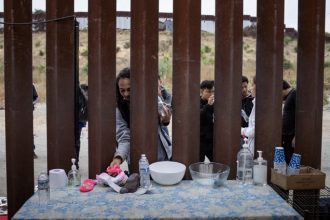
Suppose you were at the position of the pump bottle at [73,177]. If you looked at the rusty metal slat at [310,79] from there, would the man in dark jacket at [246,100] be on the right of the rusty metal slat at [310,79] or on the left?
left

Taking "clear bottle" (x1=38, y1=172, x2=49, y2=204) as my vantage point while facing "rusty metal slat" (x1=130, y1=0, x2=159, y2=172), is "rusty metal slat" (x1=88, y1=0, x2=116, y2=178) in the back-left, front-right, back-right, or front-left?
front-left

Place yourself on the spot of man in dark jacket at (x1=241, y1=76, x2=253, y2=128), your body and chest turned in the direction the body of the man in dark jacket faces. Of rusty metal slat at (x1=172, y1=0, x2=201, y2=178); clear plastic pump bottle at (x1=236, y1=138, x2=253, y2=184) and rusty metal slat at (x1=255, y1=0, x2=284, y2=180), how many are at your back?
0

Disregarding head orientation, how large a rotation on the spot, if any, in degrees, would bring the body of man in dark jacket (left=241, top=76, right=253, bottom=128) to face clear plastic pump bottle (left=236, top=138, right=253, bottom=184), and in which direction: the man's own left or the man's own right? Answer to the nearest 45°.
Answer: approximately 45° to the man's own left

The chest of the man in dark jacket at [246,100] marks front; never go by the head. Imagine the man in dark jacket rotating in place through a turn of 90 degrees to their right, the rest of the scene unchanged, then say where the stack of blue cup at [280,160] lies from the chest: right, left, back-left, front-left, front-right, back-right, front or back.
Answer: back-left

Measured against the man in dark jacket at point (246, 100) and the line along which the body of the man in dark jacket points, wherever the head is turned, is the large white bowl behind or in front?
in front

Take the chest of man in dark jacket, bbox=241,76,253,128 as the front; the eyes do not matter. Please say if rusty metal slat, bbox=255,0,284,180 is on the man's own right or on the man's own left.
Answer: on the man's own left

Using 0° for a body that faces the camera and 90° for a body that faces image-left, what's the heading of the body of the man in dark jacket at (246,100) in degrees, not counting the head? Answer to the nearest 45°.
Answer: approximately 45°

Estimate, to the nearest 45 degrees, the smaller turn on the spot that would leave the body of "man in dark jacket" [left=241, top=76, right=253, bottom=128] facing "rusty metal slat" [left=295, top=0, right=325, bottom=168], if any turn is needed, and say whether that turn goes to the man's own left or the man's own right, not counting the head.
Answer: approximately 45° to the man's own left

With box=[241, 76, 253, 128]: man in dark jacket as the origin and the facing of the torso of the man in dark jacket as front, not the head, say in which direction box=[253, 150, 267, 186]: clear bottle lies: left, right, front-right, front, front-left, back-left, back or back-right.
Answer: front-left

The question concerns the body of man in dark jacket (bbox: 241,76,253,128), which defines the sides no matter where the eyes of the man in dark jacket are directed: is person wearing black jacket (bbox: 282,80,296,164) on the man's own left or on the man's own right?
on the man's own left
